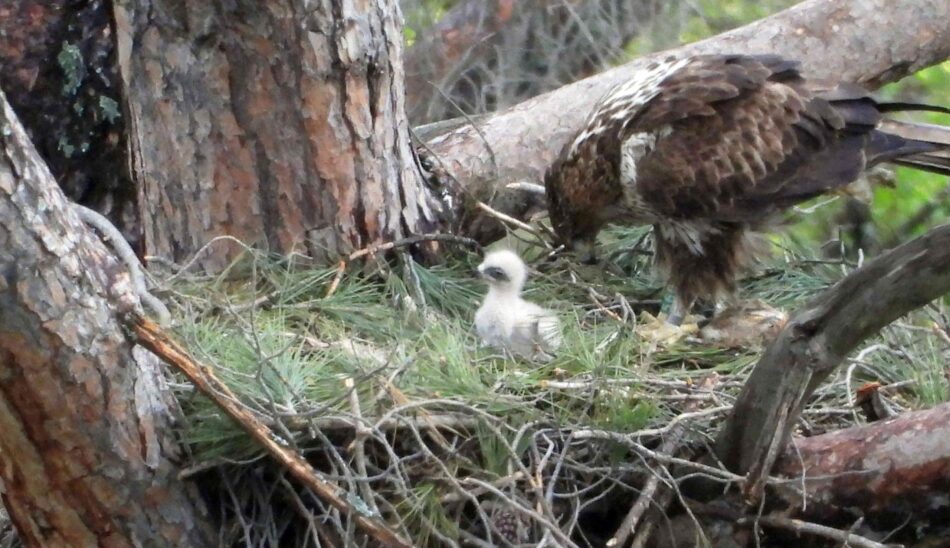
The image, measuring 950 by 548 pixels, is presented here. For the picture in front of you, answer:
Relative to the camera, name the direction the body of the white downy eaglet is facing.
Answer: to the viewer's left

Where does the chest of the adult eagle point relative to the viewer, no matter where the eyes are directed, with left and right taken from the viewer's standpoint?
facing to the left of the viewer

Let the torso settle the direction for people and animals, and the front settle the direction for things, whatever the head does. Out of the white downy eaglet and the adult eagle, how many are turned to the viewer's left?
2

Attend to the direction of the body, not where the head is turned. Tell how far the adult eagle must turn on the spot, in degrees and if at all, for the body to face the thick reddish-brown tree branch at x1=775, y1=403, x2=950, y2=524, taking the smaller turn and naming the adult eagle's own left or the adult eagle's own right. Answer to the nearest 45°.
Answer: approximately 90° to the adult eagle's own left

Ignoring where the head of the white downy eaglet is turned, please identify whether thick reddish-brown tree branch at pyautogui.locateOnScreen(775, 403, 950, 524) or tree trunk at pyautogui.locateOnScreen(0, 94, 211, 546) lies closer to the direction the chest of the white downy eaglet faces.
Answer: the tree trunk

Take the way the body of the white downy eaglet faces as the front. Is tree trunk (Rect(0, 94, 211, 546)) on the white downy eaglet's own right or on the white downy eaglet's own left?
on the white downy eaglet's own left
